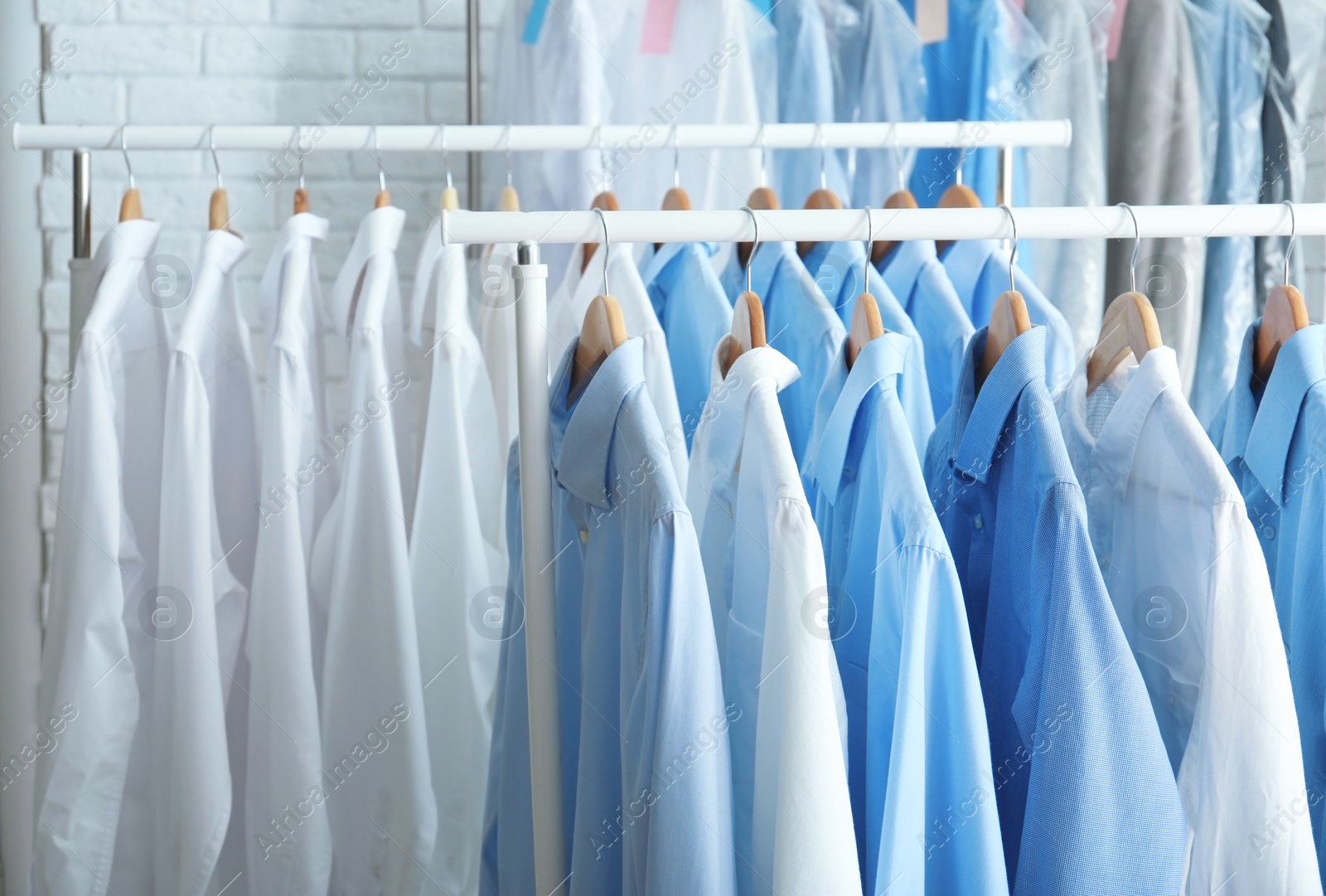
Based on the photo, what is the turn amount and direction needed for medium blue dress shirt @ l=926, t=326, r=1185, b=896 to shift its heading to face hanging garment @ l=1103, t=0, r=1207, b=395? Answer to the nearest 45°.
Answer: approximately 135° to its right

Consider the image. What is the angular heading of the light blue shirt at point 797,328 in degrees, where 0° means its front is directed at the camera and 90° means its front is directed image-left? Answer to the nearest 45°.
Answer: approximately 45°

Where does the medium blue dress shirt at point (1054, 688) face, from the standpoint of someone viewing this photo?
facing the viewer and to the left of the viewer

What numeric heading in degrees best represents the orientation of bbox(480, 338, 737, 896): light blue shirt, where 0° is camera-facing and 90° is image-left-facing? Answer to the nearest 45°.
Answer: approximately 45°

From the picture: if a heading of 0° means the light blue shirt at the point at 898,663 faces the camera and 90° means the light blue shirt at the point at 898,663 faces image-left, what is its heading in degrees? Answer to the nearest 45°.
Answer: approximately 45°
